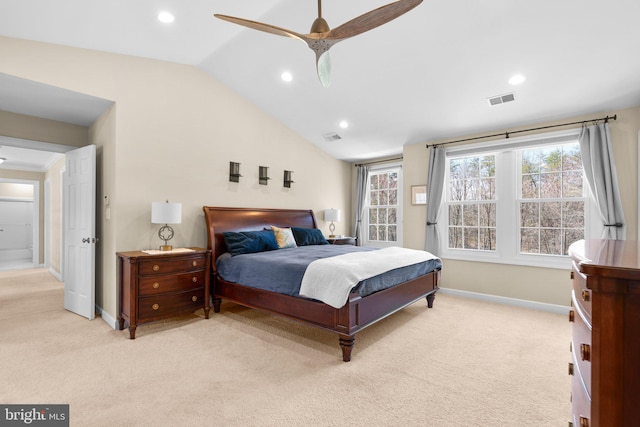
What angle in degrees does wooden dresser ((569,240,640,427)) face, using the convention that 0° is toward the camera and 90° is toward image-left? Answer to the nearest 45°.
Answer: approximately 90°

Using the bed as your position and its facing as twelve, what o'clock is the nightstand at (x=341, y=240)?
The nightstand is roughly at 8 o'clock from the bed.

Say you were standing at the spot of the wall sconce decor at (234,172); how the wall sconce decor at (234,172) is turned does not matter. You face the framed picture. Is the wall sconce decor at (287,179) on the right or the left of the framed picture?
left

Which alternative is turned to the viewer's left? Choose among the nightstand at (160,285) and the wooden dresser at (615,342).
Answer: the wooden dresser

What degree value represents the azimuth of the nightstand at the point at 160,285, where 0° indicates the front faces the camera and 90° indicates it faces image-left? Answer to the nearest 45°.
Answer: approximately 315°

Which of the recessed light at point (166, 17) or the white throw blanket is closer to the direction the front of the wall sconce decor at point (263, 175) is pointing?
the white throw blanket

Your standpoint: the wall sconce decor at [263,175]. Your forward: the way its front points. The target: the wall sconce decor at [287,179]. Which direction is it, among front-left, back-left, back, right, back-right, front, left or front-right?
left

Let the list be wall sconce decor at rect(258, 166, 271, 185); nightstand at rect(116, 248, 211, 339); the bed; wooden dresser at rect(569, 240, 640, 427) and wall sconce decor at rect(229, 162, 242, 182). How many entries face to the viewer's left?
1

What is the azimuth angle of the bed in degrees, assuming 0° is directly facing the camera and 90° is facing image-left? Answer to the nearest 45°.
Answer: approximately 315°

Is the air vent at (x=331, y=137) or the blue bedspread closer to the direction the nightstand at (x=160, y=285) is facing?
the blue bedspread

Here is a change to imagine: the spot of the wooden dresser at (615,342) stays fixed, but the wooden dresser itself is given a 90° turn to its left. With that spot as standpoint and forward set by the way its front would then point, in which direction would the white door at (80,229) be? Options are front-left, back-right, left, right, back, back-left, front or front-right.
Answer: right

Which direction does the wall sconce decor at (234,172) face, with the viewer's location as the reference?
facing the viewer and to the right of the viewer

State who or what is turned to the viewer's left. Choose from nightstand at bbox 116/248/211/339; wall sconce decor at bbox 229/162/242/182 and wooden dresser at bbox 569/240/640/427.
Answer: the wooden dresser

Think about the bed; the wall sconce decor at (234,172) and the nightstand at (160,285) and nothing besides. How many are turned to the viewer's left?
0

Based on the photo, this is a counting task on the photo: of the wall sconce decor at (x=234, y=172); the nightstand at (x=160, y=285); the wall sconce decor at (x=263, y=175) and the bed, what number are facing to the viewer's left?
0

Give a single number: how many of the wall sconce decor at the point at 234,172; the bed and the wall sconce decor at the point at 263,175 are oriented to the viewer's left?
0
